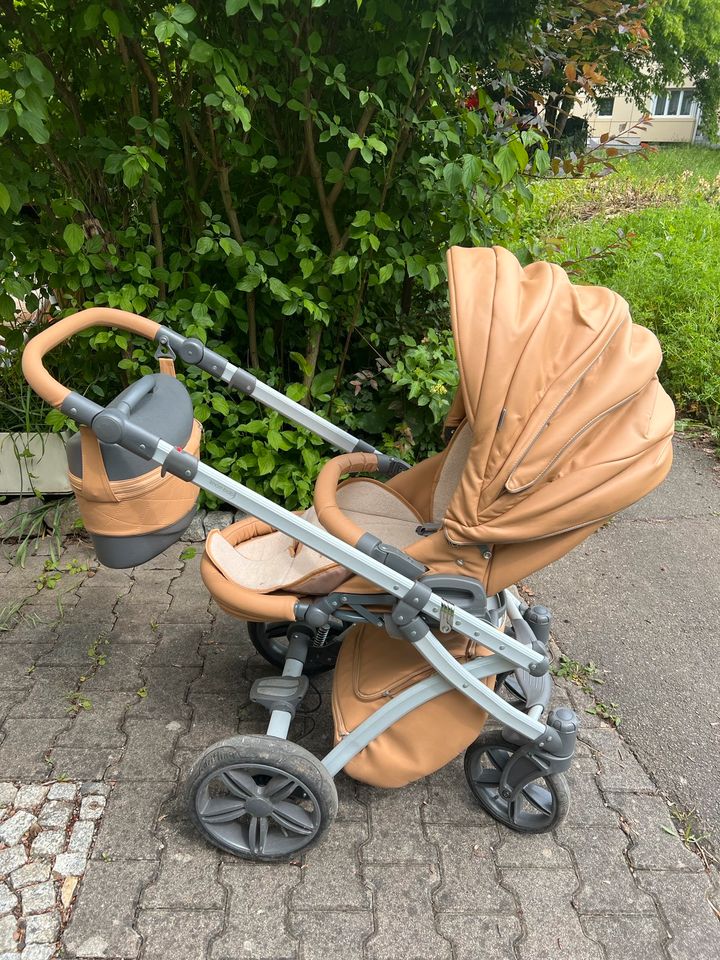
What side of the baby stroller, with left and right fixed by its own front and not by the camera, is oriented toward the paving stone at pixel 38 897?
back

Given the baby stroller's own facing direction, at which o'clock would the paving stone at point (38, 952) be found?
The paving stone is roughly at 5 o'clock from the baby stroller.

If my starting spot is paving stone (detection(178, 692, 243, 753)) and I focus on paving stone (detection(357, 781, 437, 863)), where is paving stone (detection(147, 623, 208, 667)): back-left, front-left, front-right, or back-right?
back-left

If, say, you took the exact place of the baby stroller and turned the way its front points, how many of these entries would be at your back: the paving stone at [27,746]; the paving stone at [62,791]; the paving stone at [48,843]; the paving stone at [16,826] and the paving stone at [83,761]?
5

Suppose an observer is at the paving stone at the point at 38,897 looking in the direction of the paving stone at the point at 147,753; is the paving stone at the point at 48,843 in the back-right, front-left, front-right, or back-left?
front-left

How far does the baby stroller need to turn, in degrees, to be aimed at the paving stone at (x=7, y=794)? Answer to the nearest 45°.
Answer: approximately 180°

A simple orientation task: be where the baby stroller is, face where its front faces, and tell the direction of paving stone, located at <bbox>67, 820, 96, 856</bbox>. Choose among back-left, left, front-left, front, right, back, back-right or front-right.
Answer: back

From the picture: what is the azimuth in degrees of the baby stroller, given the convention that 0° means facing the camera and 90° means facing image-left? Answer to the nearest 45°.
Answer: approximately 270°

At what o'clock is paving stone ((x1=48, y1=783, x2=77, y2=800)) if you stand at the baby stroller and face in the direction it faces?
The paving stone is roughly at 6 o'clock from the baby stroller.

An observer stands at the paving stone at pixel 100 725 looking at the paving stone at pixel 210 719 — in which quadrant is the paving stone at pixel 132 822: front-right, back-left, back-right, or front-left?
front-right
